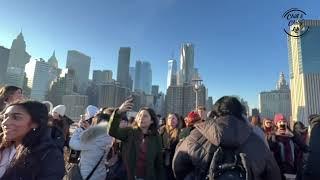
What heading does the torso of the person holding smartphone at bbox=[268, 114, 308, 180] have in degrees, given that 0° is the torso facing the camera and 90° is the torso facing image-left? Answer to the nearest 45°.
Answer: approximately 0°

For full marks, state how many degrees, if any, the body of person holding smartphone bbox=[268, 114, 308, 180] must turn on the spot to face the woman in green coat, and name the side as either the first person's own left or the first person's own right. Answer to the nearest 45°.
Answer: approximately 45° to the first person's own right

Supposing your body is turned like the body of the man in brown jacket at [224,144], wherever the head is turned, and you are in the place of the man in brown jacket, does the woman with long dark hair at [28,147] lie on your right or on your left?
on your left

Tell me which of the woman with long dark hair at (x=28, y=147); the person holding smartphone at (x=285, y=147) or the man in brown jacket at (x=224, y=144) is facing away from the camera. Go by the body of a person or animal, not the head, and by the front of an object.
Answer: the man in brown jacket

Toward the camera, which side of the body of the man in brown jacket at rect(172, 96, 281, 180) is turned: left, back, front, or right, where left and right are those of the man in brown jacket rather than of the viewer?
back
